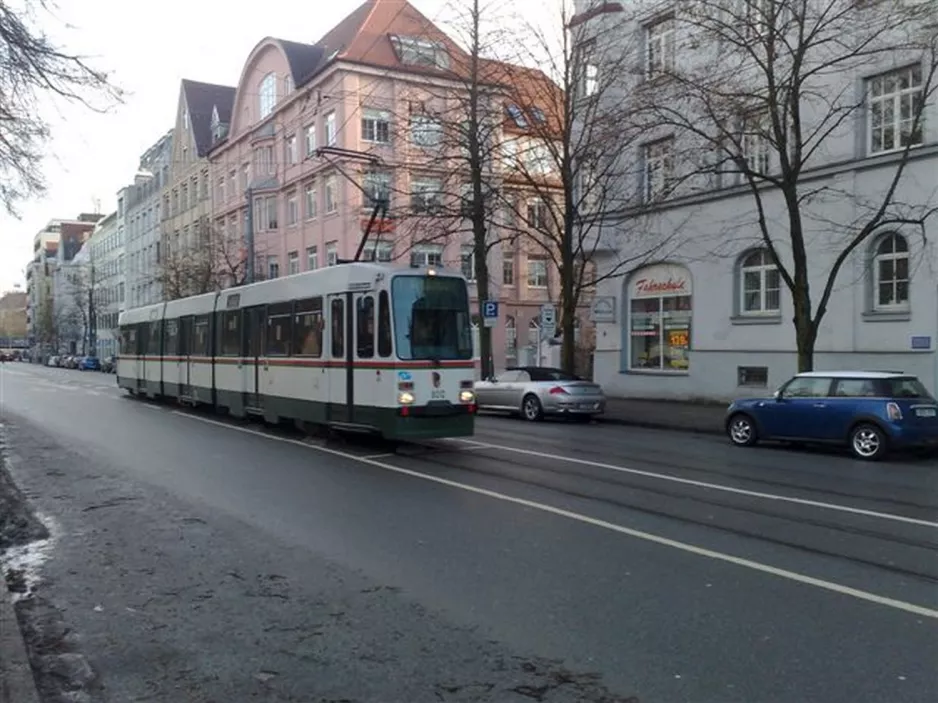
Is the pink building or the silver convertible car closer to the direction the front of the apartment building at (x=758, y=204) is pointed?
the silver convertible car

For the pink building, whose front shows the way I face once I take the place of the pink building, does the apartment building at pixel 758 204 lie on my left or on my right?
on my left

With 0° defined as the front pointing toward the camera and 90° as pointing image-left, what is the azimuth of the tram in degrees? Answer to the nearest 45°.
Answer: approximately 315°

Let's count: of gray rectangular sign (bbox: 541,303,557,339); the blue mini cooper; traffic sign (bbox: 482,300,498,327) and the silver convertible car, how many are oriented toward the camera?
2

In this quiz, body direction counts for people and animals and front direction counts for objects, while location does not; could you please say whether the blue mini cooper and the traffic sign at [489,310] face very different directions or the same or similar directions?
very different directions

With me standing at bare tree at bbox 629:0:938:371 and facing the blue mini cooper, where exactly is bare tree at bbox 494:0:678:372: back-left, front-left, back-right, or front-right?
back-right

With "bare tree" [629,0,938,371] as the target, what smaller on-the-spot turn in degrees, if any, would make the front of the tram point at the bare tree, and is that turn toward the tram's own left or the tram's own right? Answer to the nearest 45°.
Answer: approximately 45° to the tram's own left

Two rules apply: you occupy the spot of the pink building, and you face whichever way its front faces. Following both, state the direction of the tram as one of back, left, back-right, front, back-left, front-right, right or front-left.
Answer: front-left

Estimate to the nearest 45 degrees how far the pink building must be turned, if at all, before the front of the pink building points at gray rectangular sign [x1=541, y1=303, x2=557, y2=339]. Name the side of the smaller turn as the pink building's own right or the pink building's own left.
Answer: approximately 45° to the pink building's own left

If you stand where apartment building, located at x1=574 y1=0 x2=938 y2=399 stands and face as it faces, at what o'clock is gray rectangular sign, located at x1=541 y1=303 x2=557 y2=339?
The gray rectangular sign is roughly at 2 o'clock from the apartment building.

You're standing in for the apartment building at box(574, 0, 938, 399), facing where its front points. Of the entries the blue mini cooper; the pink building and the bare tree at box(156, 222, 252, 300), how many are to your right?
2

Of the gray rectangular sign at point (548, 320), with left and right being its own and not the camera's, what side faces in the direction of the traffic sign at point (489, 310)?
right
